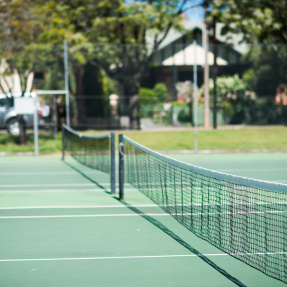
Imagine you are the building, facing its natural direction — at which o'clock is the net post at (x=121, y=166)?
The net post is roughly at 12 o'clock from the building.

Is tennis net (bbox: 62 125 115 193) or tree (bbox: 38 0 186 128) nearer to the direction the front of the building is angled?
the tennis net

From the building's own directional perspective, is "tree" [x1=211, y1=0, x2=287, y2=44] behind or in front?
in front

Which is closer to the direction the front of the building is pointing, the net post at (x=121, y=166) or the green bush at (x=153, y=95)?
the net post

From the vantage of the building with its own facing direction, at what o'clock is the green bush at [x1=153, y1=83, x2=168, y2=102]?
The green bush is roughly at 1 o'clock from the building.

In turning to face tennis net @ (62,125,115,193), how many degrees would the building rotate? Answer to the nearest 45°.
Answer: approximately 45° to its right

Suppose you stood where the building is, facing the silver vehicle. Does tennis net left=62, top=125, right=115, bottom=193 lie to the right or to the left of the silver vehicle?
left

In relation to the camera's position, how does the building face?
facing the viewer

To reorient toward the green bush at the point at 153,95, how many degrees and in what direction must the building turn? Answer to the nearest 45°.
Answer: approximately 45° to its right

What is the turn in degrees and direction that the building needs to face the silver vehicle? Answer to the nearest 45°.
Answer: approximately 90° to its right
